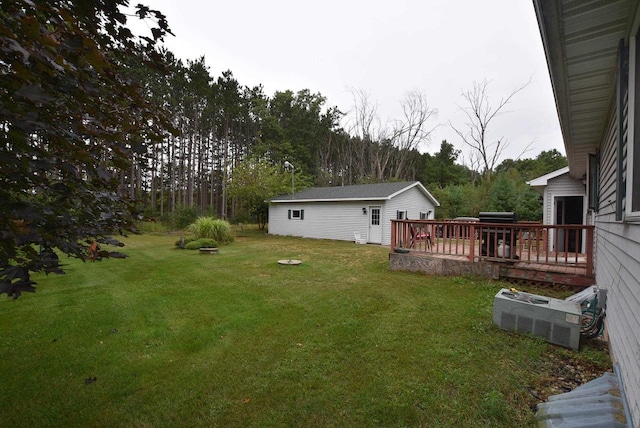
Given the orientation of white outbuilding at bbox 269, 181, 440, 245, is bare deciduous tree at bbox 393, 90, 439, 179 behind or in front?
behind

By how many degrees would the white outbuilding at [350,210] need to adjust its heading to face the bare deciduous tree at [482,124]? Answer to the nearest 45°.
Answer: approximately 180°

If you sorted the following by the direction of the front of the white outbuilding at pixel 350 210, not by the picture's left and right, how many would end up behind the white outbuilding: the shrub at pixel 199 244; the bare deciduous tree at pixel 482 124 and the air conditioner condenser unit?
1

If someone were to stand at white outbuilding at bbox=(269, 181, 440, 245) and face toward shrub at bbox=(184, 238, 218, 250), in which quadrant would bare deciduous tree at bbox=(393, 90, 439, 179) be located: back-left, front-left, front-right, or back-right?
back-right

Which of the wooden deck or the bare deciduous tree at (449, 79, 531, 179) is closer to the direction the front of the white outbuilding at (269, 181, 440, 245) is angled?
the wooden deck

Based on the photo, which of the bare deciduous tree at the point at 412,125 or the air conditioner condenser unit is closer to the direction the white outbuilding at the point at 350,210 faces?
the air conditioner condenser unit
